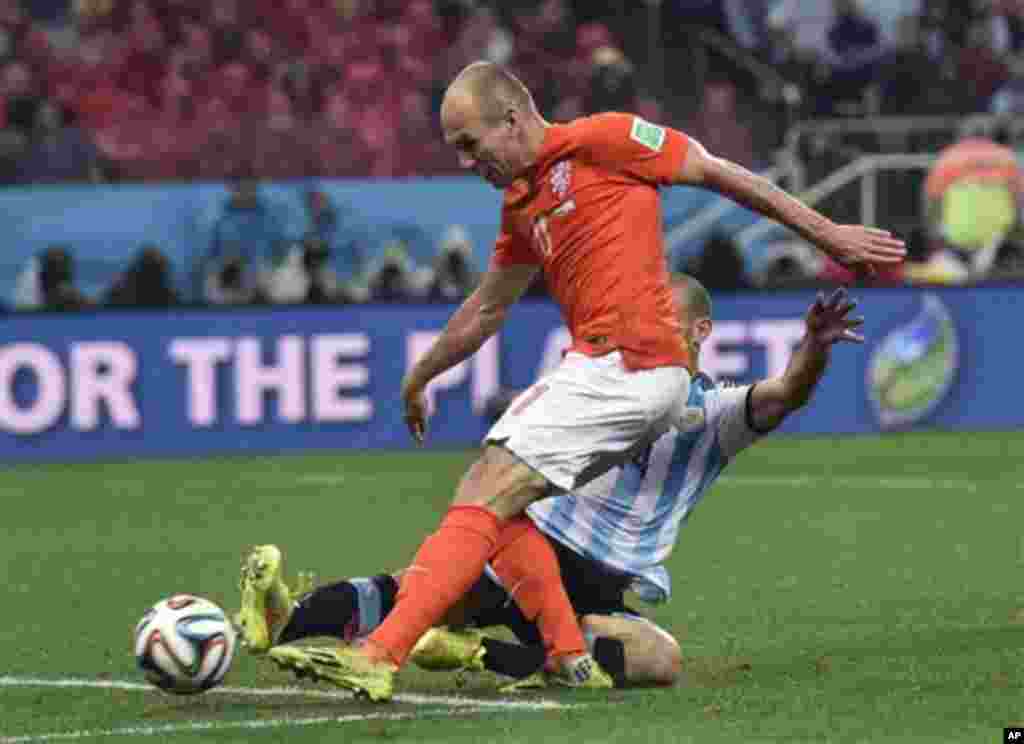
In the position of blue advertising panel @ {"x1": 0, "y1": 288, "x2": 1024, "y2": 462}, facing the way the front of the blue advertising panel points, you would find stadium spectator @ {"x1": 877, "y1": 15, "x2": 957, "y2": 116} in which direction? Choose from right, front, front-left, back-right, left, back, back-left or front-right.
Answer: back-left

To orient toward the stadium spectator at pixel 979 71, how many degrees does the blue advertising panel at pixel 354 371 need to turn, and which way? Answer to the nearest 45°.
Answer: approximately 135° to its left

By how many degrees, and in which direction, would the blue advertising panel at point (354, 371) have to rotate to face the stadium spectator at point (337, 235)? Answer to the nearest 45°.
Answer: approximately 180°

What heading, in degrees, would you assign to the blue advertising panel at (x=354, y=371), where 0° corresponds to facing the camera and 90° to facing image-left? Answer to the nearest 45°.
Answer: approximately 0°
